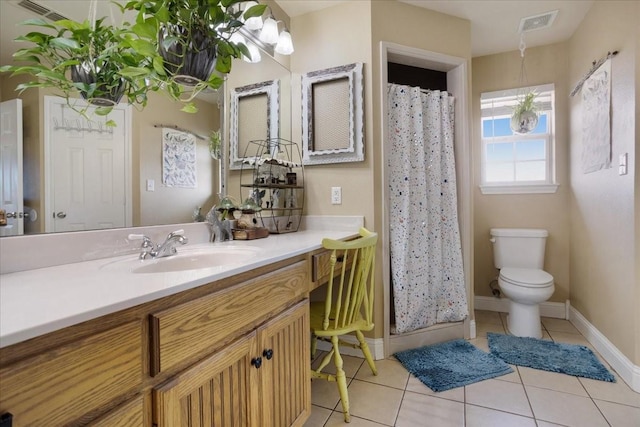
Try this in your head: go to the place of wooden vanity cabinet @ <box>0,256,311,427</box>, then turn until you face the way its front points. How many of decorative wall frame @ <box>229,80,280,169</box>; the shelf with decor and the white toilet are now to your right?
0

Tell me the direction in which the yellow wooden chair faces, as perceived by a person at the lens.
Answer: facing away from the viewer and to the left of the viewer

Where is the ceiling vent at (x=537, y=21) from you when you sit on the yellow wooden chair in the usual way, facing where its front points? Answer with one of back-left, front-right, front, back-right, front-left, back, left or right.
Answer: right

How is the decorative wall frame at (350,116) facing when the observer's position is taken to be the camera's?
facing the viewer and to the left of the viewer

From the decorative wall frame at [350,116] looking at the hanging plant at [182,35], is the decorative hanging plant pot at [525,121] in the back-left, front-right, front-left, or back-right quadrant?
back-left

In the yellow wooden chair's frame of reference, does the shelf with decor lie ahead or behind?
ahead

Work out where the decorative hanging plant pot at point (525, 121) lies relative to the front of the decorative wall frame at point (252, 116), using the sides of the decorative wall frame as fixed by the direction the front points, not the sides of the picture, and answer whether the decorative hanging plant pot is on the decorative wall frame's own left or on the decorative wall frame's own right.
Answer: on the decorative wall frame's own left

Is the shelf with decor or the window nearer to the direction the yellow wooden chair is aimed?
the shelf with decor
